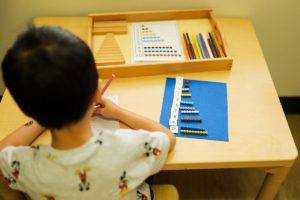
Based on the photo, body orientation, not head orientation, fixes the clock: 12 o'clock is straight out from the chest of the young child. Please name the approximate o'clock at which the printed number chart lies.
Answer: The printed number chart is roughly at 1 o'clock from the young child.

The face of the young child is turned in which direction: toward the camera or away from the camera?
away from the camera

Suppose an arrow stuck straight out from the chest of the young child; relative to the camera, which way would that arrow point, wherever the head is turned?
away from the camera

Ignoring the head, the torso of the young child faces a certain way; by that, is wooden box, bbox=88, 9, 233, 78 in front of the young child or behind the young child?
in front
